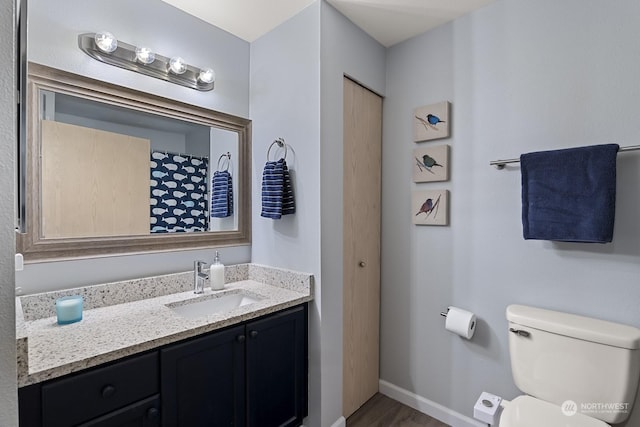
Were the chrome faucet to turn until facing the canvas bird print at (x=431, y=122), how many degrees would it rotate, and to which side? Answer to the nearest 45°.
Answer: approximately 45° to its left

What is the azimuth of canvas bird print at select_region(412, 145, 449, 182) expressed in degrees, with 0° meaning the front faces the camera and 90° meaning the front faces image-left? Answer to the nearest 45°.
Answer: approximately 45°

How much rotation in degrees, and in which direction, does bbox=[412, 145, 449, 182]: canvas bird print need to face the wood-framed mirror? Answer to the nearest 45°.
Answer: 0° — it already faces it

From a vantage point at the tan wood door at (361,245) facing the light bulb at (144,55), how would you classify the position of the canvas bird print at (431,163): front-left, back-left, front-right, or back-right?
back-left

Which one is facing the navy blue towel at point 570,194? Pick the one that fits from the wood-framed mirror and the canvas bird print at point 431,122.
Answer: the wood-framed mirror
